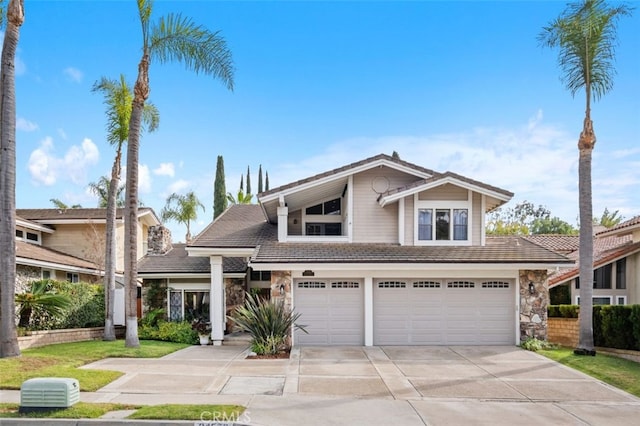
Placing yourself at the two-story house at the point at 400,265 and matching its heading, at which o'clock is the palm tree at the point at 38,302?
The palm tree is roughly at 3 o'clock from the two-story house.

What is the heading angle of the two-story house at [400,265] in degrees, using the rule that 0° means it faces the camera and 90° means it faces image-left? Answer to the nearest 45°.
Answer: approximately 0°

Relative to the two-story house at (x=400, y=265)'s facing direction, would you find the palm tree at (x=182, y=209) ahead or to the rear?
to the rear

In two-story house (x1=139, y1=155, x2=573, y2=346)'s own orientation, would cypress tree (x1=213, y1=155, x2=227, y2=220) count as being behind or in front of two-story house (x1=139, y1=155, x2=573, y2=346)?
behind

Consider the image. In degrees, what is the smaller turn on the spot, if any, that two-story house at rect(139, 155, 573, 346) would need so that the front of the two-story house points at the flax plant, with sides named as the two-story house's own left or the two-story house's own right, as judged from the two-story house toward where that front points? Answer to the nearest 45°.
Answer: approximately 45° to the two-story house's own right

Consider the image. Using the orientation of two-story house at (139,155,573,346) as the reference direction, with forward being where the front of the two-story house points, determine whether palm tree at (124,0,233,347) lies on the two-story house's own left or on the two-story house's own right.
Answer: on the two-story house's own right
